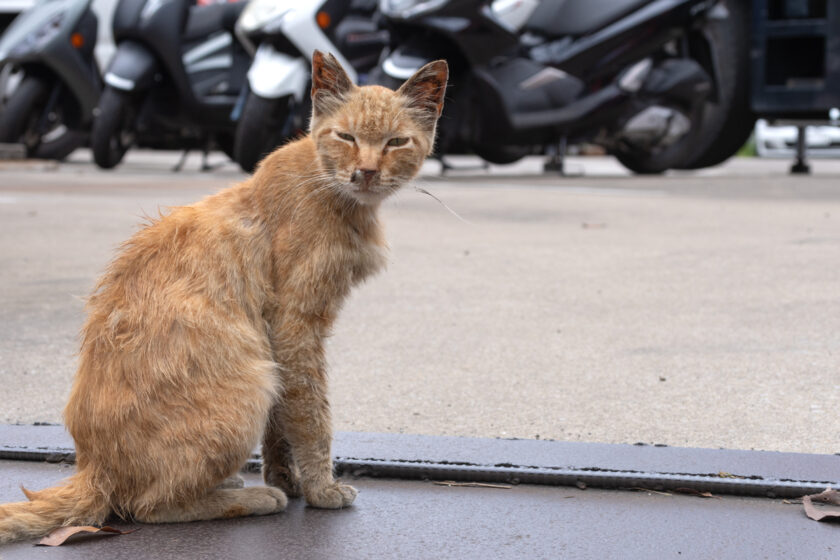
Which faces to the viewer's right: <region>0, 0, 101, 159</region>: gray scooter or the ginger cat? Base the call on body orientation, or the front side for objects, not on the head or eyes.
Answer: the ginger cat

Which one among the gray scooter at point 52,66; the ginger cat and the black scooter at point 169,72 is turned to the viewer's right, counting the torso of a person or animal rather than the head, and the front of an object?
the ginger cat

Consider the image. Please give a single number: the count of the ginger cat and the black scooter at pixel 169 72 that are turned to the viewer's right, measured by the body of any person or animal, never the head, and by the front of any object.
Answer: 1

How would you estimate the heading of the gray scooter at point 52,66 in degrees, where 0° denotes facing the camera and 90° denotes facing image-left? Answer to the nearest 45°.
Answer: approximately 45°

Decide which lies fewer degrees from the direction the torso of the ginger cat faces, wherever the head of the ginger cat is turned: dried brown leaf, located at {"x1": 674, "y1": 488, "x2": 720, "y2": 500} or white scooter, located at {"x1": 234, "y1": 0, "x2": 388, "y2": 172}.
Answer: the dried brown leaf

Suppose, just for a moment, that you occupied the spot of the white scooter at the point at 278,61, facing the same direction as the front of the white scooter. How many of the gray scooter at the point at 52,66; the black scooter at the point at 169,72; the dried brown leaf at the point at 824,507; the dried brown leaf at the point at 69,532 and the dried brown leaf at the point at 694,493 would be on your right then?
2

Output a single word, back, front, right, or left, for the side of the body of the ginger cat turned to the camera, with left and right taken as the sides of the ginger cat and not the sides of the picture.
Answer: right
